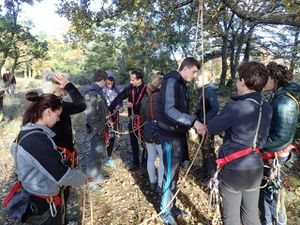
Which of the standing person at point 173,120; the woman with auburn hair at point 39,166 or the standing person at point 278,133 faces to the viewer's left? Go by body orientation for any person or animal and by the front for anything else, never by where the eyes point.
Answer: the standing person at point 278,133

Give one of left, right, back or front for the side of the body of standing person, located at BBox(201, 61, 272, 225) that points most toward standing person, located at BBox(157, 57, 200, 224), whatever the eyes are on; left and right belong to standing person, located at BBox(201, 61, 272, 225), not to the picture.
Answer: front

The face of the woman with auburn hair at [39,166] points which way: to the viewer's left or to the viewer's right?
to the viewer's right

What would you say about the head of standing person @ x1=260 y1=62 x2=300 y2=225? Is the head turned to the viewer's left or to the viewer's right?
to the viewer's left

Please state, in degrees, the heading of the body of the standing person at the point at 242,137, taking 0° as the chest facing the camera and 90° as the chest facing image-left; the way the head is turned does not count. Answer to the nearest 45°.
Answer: approximately 135°

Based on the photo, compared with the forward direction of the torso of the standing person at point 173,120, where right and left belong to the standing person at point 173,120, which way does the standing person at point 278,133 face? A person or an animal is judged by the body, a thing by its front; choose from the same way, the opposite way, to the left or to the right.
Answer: the opposite way

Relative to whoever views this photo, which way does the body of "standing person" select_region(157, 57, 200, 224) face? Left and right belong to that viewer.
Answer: facing to the right of the viewer

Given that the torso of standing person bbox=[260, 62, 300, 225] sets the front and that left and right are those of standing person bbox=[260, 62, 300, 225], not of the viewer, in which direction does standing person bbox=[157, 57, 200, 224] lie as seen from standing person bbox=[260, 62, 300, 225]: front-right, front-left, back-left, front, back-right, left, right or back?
front

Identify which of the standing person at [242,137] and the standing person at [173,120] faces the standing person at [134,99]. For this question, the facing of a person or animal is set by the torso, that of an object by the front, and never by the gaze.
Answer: the standing person at [242,137]

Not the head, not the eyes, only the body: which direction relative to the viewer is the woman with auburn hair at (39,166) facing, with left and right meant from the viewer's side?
facing to the right of the viewer

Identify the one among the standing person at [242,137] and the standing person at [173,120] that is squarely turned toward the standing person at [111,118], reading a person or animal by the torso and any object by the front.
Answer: the standing person at [242,137]

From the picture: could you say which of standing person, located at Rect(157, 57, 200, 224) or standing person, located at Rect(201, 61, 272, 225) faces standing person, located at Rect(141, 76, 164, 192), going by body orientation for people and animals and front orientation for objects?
standing person, located at Rect(201, 61, 272, 225)
